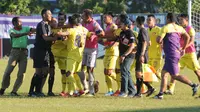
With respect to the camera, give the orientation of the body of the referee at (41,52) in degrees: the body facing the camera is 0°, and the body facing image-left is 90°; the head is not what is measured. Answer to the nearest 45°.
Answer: approximately 270°
